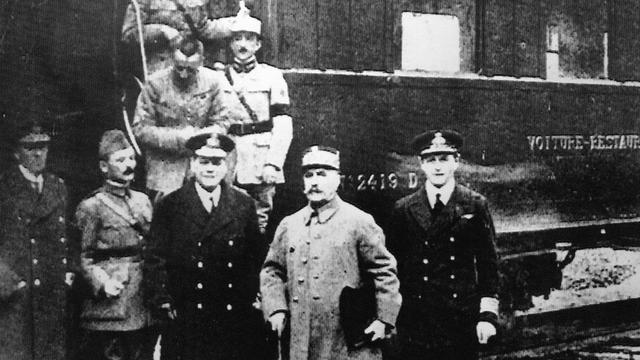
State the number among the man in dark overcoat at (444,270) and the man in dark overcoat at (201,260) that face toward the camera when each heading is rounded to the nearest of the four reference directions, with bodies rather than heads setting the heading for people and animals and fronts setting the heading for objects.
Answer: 2

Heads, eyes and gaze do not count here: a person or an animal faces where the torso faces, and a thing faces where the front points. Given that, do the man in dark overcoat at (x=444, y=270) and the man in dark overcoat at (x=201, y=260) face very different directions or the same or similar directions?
same or similar directions

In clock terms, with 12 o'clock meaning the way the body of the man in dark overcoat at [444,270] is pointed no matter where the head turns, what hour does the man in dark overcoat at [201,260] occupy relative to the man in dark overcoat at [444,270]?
the man in dark overcoat at [201,260] is roughly at 2 o'clock from the man in dark overcoat at [444,270].

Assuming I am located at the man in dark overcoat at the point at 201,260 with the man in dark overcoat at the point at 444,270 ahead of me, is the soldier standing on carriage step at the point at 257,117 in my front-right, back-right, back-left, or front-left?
front-left

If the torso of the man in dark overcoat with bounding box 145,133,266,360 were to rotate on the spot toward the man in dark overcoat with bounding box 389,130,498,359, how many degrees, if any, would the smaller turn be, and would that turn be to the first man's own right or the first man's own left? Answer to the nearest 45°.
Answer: approximately 90° to the first man's own left

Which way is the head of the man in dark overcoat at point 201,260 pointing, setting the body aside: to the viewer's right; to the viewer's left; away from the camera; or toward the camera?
toward the camera

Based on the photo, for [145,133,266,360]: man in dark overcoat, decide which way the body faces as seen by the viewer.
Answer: toward the camera

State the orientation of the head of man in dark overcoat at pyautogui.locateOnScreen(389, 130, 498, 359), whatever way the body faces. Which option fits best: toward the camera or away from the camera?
toward the camera

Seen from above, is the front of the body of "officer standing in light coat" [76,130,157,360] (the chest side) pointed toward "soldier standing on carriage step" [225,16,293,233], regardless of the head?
no

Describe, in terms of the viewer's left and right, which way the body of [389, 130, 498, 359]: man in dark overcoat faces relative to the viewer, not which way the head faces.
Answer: facing the viewer

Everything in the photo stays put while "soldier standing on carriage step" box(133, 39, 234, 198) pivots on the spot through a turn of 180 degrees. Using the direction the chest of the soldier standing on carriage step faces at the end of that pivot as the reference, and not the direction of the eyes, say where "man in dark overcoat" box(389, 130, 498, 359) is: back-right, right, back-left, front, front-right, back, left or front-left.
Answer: right

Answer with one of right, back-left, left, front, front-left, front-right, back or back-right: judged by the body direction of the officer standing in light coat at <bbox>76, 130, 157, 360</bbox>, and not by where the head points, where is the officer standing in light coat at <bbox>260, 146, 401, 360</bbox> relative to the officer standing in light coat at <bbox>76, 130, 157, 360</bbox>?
front-left
